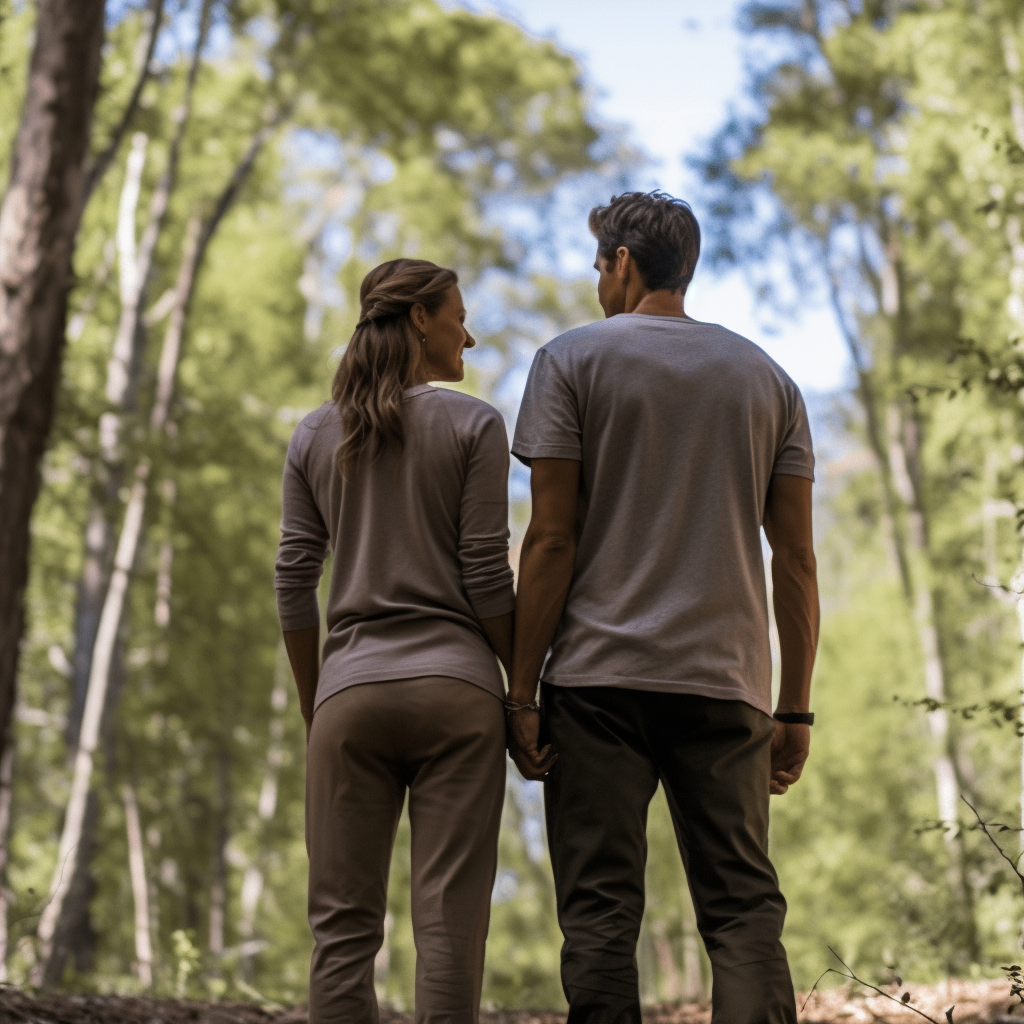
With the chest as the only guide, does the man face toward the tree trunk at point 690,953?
yes

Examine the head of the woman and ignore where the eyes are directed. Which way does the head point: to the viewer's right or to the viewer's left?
to the viewer's right

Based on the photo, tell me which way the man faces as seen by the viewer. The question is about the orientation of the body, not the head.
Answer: away from the camera

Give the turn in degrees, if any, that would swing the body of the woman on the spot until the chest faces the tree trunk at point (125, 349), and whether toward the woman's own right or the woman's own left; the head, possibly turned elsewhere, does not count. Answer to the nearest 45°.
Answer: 0° — they already face it

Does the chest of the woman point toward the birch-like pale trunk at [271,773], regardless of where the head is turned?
yes

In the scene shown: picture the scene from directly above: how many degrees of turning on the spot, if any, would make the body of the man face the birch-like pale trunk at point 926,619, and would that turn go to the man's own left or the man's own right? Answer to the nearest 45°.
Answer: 0° — they already face it

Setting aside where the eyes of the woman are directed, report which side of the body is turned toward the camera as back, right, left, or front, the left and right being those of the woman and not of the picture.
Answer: back

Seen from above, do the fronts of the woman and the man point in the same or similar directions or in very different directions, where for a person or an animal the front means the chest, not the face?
same or similar directions

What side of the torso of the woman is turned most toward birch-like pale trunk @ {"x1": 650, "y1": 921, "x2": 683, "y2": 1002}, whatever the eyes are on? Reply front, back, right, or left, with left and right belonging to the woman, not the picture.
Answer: front

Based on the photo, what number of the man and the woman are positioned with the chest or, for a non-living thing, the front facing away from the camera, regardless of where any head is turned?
2

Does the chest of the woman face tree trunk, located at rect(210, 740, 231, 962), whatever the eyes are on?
yes

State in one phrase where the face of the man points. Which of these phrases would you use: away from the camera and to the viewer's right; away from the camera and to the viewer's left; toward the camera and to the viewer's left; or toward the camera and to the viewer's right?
away from the camera and to the viewer's left

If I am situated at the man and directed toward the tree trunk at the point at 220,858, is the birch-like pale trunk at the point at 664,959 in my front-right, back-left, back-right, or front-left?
front-right
